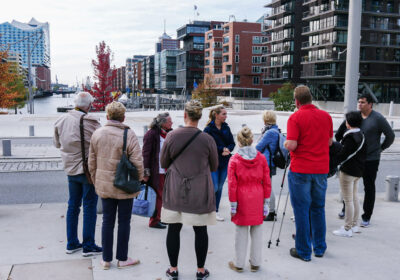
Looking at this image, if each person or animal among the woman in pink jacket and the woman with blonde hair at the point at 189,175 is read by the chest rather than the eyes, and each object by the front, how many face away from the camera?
2

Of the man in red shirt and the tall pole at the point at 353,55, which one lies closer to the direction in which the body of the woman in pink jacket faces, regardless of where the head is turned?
the tall pole

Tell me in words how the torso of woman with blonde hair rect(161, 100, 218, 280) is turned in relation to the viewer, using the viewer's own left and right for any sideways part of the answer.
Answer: facing away from the viewer

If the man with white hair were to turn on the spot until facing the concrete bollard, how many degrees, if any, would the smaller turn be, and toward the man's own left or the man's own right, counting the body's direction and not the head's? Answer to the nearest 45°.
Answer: approximately 45° to the man's own right

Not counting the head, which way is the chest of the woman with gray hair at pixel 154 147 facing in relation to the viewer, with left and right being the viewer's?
facing to the right of the viewer

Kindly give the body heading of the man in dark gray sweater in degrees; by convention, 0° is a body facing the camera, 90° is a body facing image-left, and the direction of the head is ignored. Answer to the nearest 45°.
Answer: approximately 45°

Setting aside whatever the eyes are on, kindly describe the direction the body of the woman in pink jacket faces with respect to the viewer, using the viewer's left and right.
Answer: facing away from the viewer

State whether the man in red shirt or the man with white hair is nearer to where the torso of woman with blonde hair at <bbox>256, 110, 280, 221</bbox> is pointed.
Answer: the man with white hair

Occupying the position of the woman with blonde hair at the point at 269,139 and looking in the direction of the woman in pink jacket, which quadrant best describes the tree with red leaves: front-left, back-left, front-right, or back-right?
back-right

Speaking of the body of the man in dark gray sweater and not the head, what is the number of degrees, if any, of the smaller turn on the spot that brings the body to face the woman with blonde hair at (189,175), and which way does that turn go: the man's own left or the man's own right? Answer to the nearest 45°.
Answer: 0° — they already face them

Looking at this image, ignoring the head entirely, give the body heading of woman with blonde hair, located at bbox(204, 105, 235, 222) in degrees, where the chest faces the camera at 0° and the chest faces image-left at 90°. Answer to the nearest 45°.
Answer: approximately 315°

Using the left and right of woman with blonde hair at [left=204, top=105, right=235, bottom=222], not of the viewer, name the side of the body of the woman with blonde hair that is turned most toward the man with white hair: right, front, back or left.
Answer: right

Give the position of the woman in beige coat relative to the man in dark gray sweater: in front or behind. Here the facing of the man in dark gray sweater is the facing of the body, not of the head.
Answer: in front

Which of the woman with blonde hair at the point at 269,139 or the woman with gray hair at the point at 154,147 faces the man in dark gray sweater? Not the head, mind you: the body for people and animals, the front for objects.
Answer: the woman with gray hair
